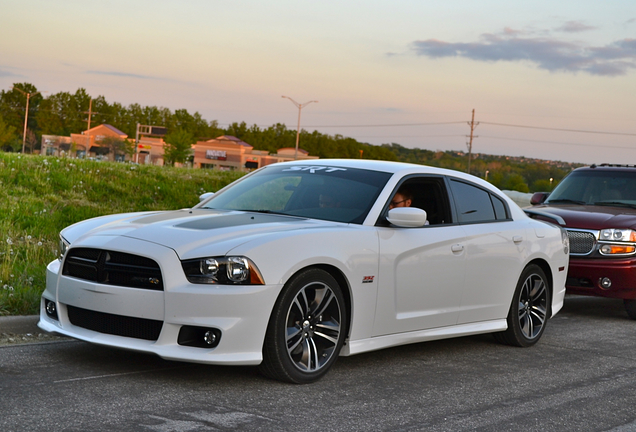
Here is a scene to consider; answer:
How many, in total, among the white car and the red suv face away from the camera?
0

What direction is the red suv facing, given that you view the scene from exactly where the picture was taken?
facing the viewer and to the left of the viewer

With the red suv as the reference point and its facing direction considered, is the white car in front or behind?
in front

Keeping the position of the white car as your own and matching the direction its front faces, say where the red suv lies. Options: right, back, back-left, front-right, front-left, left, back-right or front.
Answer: back

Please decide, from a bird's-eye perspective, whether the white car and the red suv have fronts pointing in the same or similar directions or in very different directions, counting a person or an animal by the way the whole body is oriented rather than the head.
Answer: same or similar directions
